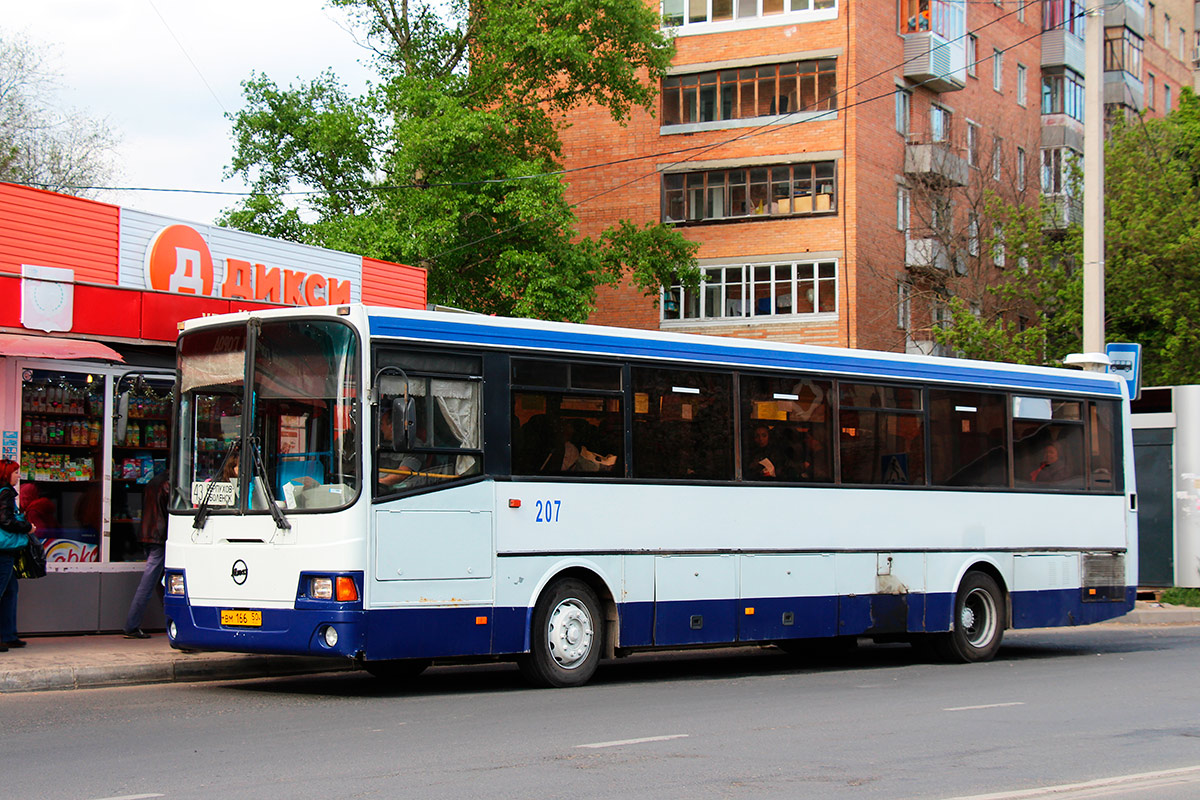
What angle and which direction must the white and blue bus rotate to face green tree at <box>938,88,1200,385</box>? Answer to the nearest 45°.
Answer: approximately 180°

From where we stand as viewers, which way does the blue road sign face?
facing the viewer

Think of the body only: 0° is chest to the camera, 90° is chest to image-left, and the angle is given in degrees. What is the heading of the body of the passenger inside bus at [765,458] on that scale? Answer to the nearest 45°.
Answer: approximately 45°

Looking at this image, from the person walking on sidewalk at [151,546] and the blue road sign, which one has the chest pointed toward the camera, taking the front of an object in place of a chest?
the blue road sign

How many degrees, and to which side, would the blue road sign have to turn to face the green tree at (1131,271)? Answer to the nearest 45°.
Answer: approximately 180°

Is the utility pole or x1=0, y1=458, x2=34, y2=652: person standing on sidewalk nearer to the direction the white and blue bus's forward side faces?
the person standing on sidewalk

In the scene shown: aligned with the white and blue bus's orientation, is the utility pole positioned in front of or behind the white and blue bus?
behind

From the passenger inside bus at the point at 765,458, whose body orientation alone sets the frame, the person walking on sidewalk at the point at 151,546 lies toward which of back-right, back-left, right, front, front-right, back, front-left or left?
front-right

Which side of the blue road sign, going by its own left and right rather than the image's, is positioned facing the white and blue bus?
front

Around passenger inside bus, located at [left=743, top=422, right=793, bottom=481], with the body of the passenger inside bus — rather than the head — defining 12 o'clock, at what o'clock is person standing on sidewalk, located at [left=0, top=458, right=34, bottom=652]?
The person standing on sidewalk is roughly at 1 o'clock from the passenger inside bus.

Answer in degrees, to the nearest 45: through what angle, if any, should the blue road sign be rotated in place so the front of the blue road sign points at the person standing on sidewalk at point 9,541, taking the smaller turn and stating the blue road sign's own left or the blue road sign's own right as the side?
approximately 45° to the blue road sign's own right

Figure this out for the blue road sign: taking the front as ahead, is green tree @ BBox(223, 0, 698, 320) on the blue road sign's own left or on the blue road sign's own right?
on the blue road sign's own right

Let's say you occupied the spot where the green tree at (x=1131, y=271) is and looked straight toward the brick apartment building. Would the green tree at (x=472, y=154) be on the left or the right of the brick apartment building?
left

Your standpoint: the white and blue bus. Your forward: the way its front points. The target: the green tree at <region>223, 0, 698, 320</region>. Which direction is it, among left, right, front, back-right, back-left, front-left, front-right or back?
back-right

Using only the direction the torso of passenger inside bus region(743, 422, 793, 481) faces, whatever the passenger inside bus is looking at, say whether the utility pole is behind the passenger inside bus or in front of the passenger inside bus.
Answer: behind

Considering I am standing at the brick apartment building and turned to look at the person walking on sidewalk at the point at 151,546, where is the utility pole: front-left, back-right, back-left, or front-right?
front-left
